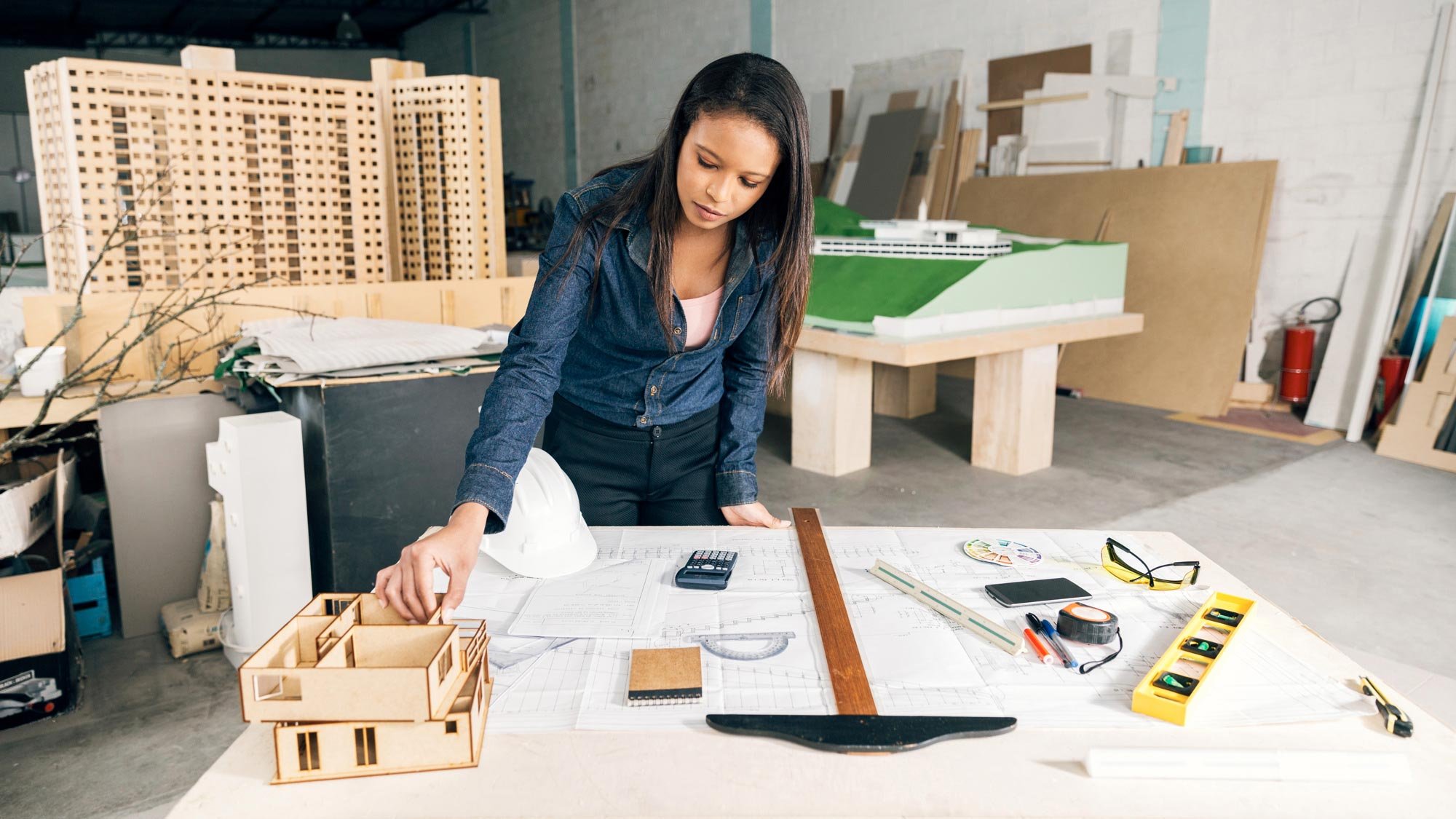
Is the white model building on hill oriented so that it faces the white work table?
yes

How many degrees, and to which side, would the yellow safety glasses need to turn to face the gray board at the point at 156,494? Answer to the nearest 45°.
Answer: approximately 45° to its right

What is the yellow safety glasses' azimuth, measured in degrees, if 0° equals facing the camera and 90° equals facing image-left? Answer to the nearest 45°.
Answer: approximately 45°

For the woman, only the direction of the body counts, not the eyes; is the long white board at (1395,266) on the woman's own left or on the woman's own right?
on the woman's own left

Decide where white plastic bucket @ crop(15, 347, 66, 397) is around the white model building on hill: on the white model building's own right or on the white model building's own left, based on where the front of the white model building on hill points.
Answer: on the white model building's own right

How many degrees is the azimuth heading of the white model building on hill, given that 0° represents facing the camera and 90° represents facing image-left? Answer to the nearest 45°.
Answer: approximately 0°

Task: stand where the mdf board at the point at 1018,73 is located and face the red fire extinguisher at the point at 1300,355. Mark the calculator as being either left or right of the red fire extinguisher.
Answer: right

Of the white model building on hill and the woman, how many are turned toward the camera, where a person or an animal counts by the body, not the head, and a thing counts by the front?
2

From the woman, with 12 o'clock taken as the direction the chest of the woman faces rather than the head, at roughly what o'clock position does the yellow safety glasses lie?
The yellow safety glasses is roughly at 10 o'clock from the woman.
